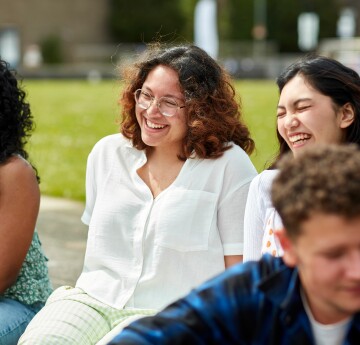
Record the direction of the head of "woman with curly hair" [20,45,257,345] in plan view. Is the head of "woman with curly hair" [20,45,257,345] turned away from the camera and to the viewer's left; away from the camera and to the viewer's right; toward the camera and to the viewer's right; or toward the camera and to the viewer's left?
toward the camera and to the viewer's left

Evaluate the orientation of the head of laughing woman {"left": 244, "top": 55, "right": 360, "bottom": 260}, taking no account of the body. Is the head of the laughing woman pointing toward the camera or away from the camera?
toward the camera

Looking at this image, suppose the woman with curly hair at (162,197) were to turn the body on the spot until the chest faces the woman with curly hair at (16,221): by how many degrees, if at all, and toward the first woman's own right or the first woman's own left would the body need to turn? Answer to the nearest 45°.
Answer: approximately 45° to the first woman's own right

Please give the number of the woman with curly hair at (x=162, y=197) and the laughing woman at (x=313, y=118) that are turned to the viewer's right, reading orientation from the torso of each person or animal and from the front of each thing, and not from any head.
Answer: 0

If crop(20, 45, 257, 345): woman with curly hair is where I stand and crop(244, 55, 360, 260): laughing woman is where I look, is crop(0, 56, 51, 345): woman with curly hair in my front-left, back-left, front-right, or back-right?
back-right

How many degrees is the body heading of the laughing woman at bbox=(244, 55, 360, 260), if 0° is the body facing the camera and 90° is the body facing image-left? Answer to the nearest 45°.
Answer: approximately 45°

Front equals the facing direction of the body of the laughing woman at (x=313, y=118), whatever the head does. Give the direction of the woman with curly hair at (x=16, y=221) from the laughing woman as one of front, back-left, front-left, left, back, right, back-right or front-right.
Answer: front-right

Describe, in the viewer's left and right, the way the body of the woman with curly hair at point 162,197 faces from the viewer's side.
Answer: facing the viewer and to the left of the viewer
